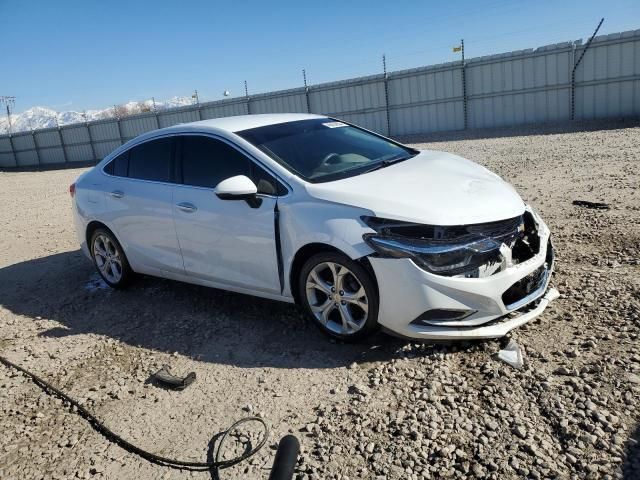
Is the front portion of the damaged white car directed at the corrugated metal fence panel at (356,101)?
no

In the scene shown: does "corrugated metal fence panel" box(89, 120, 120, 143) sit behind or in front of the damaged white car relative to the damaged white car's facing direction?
behind

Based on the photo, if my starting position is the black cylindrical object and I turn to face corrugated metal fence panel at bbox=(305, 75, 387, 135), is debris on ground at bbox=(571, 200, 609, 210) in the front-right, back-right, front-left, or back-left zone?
front-right

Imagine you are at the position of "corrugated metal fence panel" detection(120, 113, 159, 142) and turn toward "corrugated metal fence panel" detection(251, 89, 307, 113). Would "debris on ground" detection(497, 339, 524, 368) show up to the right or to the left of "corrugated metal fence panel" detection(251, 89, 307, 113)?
right

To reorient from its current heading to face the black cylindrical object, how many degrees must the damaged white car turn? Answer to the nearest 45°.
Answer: approximately 45° to its right

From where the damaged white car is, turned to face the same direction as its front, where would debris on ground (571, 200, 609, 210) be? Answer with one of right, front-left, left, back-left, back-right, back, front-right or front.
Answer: left

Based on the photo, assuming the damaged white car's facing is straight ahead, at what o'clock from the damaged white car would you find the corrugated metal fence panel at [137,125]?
The corrugated metal fence panel is roughly at 7 o'clock from the damaged white car.

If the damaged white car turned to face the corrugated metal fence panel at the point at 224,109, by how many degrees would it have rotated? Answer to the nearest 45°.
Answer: approximately 135° to its left

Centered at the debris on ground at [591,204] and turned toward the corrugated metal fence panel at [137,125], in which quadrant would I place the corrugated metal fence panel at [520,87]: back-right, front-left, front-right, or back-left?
front-right

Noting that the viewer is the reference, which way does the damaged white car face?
facing the viewer and to the right of the viewer

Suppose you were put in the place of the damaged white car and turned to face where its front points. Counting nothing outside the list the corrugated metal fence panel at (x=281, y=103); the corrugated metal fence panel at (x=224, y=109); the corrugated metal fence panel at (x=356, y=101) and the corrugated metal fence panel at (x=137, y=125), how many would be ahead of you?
0

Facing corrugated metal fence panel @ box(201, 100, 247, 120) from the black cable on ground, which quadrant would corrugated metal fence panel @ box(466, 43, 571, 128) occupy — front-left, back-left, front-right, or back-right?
front-right

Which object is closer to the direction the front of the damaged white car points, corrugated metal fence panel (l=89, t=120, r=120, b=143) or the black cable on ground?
the black cable on ground

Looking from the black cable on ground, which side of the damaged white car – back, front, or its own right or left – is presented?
right

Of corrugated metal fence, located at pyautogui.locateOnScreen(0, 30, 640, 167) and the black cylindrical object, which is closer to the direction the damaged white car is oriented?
the black cylindrical object
